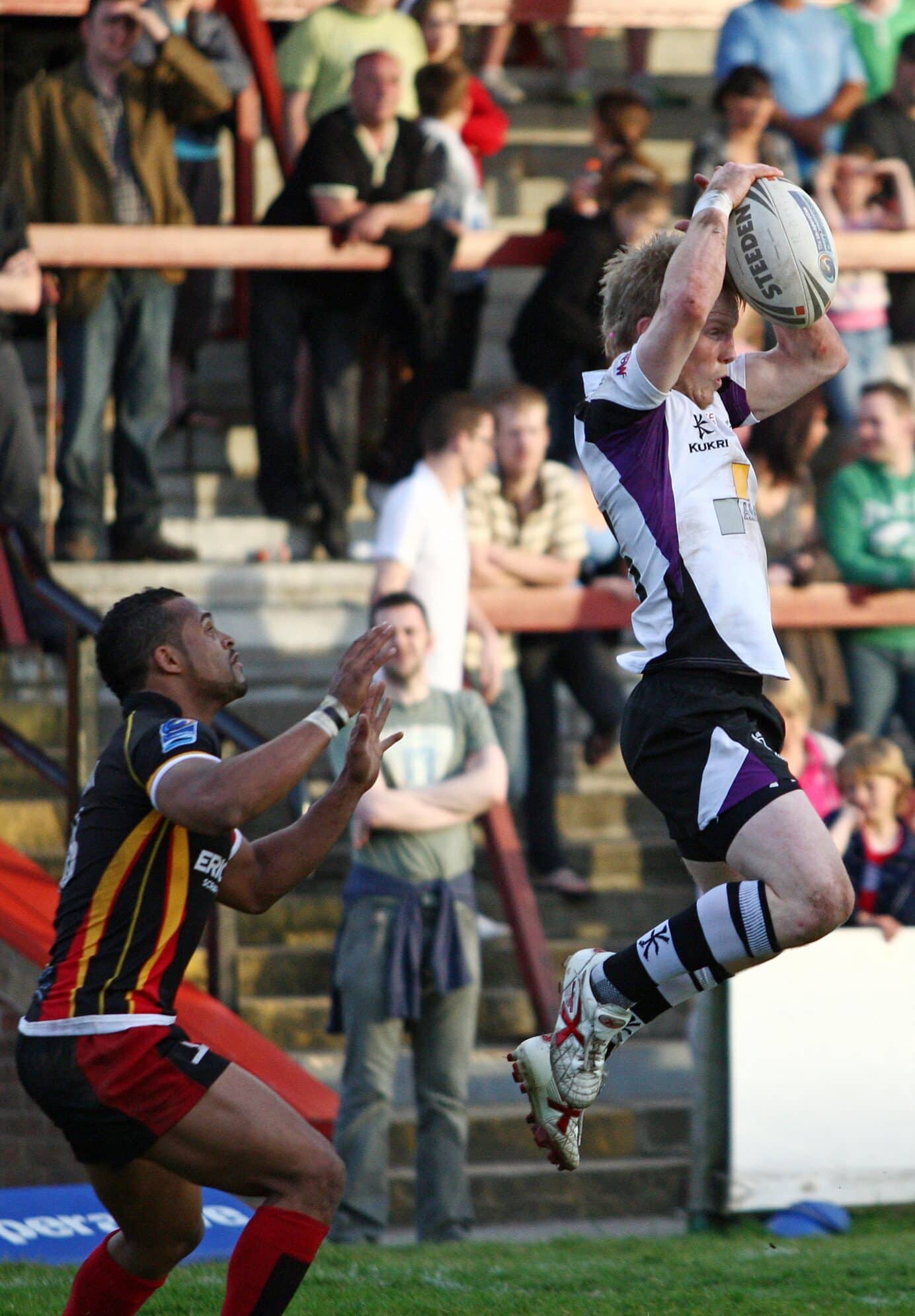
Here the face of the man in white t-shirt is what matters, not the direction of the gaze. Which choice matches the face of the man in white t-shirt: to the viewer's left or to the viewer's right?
to the viewer's right

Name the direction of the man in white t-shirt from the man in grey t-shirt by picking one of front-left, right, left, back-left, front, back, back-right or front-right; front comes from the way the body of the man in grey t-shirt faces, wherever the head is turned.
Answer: back

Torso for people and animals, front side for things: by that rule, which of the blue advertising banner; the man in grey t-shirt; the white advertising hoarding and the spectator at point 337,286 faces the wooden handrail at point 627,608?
the spectator

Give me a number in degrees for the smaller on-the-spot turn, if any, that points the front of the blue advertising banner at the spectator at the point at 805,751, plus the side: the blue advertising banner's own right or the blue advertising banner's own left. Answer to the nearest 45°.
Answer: approximately 135° to the blue advertising banner's own left

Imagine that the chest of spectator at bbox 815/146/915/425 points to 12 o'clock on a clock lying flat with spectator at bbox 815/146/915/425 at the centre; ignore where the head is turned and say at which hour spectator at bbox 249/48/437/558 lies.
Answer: spectator at bbox 249/48/437/558 is roughly at 2 o'clock from spectator at bbox 815/146/915/425.

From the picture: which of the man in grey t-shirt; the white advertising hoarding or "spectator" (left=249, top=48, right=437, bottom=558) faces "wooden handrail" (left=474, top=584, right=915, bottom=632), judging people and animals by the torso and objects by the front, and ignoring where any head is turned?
the spectator

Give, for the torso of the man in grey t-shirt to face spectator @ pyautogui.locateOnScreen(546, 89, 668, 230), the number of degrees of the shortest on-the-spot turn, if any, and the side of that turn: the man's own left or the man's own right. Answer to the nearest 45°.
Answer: approximately 180°

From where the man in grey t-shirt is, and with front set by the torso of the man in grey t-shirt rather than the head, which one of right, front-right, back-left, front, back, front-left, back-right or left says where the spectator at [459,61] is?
back

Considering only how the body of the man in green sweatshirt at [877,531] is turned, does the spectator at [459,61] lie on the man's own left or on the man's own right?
on the man's own right

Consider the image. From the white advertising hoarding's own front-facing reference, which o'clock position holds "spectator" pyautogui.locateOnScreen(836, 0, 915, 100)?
The spectator is roughly at 6 o'clock from the white advertising hoarding.

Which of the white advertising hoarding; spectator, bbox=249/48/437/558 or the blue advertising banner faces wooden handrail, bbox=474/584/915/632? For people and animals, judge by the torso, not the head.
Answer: the spectator
